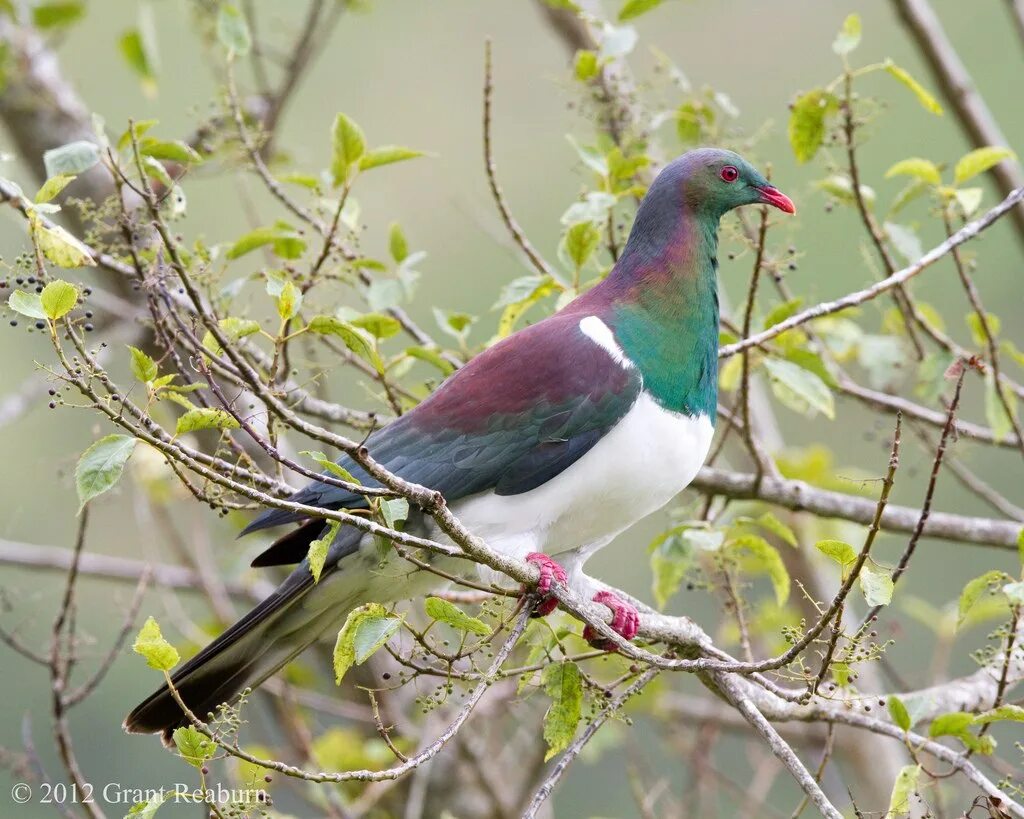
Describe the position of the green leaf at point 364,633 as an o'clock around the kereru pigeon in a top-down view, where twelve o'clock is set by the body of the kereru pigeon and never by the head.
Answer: The green leaf is roughly at 4 o'clock from the kereru pigeon.

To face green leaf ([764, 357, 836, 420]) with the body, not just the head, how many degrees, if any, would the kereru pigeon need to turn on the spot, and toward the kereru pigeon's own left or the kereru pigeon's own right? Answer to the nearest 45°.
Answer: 0° — it already faces it

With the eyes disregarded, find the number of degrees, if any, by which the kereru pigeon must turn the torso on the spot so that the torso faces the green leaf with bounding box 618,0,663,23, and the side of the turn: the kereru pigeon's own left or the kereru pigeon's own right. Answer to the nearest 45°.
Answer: approximately 45° to the kereru pigeon's own left

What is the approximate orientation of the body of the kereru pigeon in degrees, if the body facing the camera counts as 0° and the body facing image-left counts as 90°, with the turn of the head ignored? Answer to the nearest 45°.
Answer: approximately 270°
